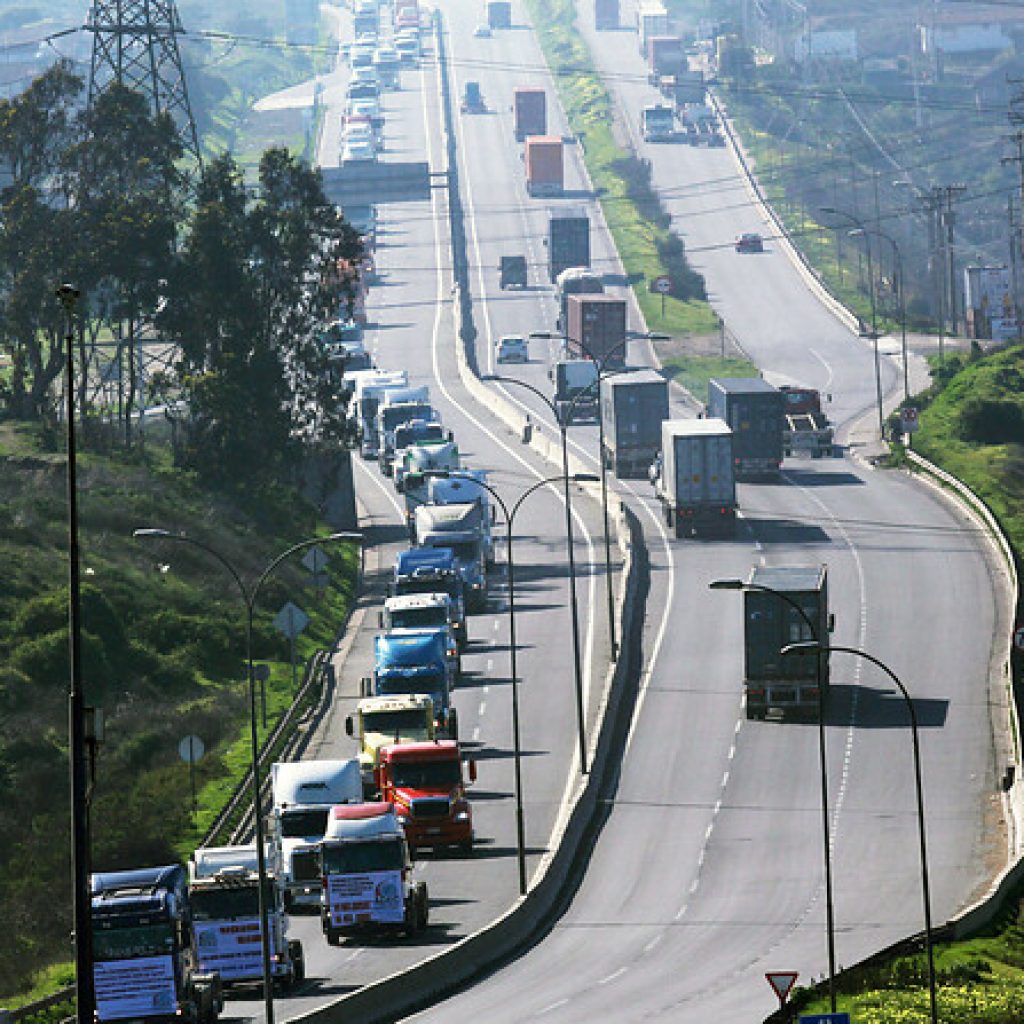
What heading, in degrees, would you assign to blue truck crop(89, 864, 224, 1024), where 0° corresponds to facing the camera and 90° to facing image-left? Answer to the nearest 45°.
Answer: approximately 0°

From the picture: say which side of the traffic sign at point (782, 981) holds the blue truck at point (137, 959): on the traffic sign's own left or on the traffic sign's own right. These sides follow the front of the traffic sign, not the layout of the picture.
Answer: on the traffic sign's own right

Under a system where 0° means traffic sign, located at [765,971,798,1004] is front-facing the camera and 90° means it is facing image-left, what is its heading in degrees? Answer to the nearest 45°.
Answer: approximately 0°

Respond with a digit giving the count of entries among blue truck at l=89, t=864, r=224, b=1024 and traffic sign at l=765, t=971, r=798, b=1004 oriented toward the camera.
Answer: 2

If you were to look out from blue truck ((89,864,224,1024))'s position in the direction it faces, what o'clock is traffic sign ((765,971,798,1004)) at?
The traffic sign is roughly at 10 o'clock from the blue truck.
